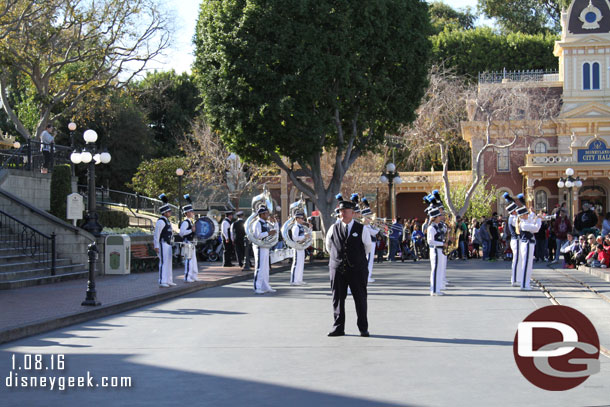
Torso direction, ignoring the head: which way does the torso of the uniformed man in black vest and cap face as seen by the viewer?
toward the camera

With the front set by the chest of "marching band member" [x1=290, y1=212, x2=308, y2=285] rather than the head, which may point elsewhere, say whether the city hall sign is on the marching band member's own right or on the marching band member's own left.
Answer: on the marching band member's own left

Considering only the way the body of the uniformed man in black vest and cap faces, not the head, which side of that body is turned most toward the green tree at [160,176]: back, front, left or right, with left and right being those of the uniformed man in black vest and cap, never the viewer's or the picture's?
back

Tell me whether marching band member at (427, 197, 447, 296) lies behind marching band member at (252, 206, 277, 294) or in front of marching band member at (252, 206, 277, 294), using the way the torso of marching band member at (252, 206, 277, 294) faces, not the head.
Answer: in front

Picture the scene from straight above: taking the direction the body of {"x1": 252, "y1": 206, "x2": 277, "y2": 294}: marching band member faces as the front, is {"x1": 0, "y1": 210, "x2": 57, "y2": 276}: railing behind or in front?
behind

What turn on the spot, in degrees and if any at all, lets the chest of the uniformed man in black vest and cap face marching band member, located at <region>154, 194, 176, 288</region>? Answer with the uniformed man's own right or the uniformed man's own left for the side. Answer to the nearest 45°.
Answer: approximately 135° to the uniformed man's own right
